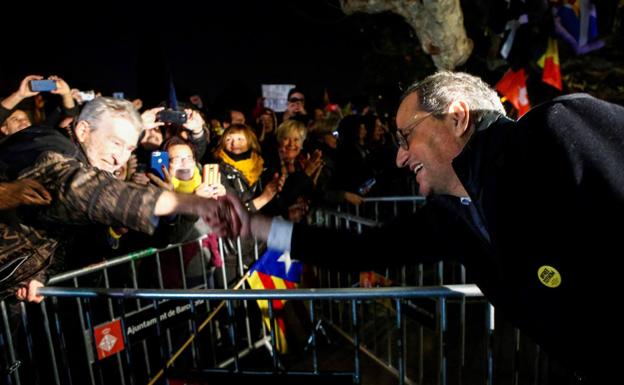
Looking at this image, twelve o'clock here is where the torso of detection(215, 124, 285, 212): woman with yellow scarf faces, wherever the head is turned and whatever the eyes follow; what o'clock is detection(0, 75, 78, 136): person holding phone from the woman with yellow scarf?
The person holding phone is roughly at 3 o'clock from the woman with yellow scarf.

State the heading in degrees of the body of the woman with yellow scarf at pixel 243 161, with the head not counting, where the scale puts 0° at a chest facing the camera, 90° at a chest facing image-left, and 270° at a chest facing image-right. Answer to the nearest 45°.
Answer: approximately 0°

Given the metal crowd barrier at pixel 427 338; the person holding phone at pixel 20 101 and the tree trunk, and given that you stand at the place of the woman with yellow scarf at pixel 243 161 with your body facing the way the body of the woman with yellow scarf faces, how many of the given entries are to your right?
1

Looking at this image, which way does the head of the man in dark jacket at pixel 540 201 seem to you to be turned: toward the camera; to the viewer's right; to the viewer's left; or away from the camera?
to the viewer's left

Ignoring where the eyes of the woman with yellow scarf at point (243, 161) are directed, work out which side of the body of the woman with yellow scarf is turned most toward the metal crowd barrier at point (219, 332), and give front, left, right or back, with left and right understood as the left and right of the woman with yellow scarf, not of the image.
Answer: front

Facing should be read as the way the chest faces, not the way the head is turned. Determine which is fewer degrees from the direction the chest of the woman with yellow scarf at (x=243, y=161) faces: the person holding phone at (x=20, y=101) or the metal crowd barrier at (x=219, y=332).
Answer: the metal crowd barrier

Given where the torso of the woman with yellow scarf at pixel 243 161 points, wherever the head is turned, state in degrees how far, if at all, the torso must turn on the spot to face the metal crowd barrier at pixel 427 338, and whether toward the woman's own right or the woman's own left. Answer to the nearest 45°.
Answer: approximately 45° to the woman's own left

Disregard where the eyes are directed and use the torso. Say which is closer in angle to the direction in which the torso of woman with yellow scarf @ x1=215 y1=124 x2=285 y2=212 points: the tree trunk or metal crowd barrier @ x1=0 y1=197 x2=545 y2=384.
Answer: the metal crowd barrier

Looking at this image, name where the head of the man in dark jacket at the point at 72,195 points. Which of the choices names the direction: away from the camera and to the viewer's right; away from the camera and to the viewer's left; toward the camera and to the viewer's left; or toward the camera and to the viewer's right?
toward the camera and to the viewer's right

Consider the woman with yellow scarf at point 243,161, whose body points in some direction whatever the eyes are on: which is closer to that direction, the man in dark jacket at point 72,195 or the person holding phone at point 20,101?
the man in dark jacket
